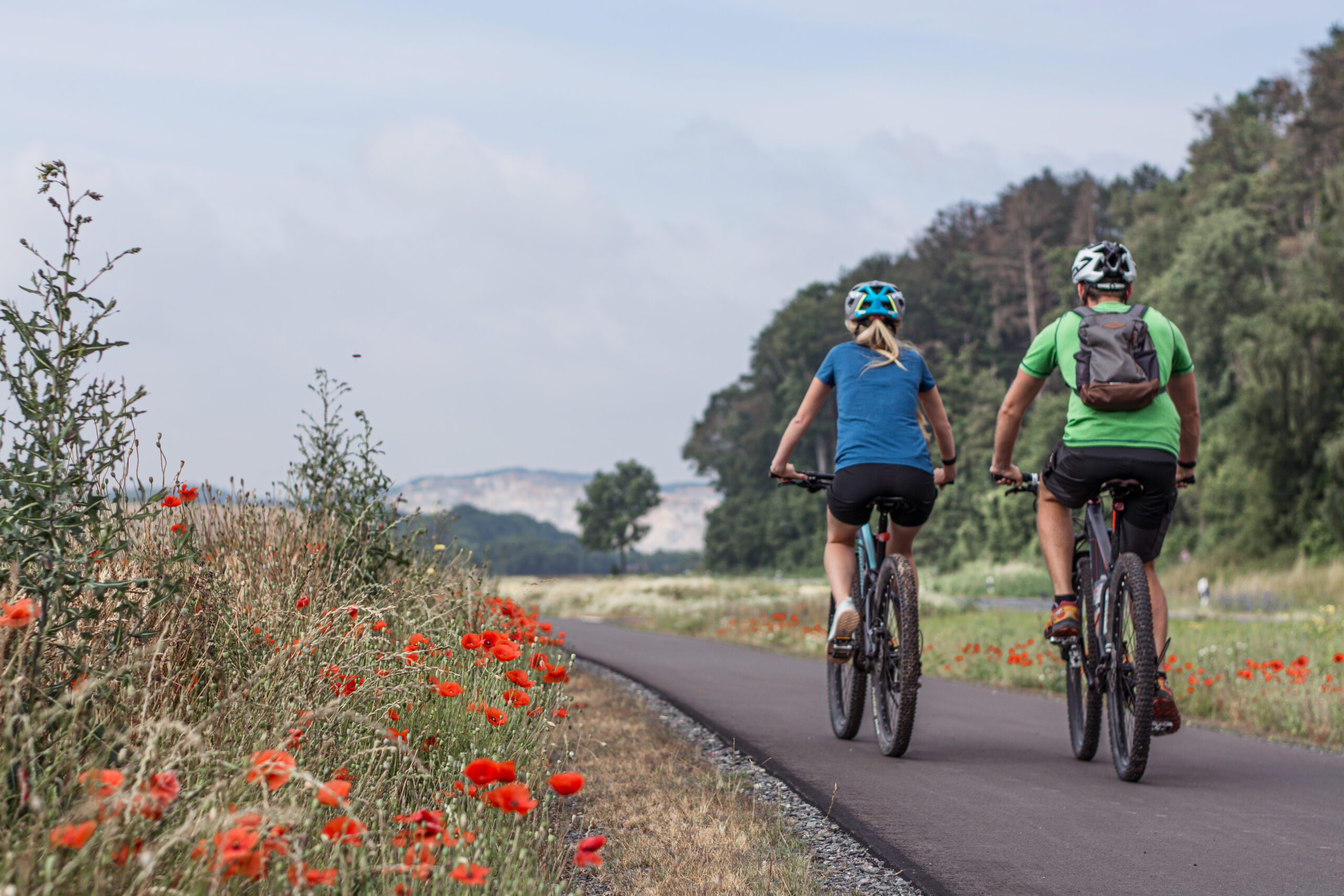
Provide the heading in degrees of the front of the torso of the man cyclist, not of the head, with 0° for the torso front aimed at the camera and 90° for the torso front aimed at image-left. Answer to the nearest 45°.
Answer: approximately 180°

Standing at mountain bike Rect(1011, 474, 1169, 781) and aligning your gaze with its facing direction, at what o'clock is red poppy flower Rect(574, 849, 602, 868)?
The red poppy flower is roughly at 8 o'clock from the mountain bike.

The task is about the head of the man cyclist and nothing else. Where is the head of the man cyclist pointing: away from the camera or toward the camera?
away from the camera

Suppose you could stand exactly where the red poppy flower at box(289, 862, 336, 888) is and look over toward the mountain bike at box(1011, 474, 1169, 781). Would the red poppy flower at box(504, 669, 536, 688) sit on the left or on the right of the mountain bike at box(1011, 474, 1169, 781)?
left

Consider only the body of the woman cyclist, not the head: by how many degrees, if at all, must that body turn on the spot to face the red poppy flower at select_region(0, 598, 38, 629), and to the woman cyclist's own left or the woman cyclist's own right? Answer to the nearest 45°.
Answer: approximately 135° to the woman cyclist's own left

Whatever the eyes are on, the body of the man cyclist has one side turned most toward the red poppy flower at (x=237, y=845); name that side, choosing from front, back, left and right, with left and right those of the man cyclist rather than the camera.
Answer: back

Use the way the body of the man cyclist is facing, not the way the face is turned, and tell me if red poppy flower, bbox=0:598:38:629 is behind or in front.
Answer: behind

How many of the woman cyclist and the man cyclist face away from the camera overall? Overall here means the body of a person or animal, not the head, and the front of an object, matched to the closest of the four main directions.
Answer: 2

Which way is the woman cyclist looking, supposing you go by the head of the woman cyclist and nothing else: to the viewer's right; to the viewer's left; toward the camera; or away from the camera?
away from the camera

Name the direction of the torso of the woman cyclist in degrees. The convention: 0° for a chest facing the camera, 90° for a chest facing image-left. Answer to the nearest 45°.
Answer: approximately 180°

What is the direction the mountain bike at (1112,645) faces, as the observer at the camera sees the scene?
facing away from the viewer and to the left of the viewer

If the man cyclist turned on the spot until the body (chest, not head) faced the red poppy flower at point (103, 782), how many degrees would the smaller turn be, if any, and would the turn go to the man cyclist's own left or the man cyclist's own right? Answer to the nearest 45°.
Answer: approximately 135° to the man cyclist's own left

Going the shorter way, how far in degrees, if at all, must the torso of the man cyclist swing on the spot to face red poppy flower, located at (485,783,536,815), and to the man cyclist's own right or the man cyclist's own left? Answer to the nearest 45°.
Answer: approximately 180°
